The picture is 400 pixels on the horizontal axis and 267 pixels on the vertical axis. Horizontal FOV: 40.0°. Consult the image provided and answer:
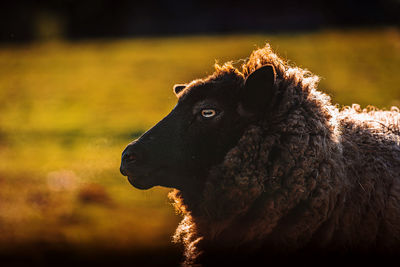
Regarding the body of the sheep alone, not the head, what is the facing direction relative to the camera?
to the viewer's left
